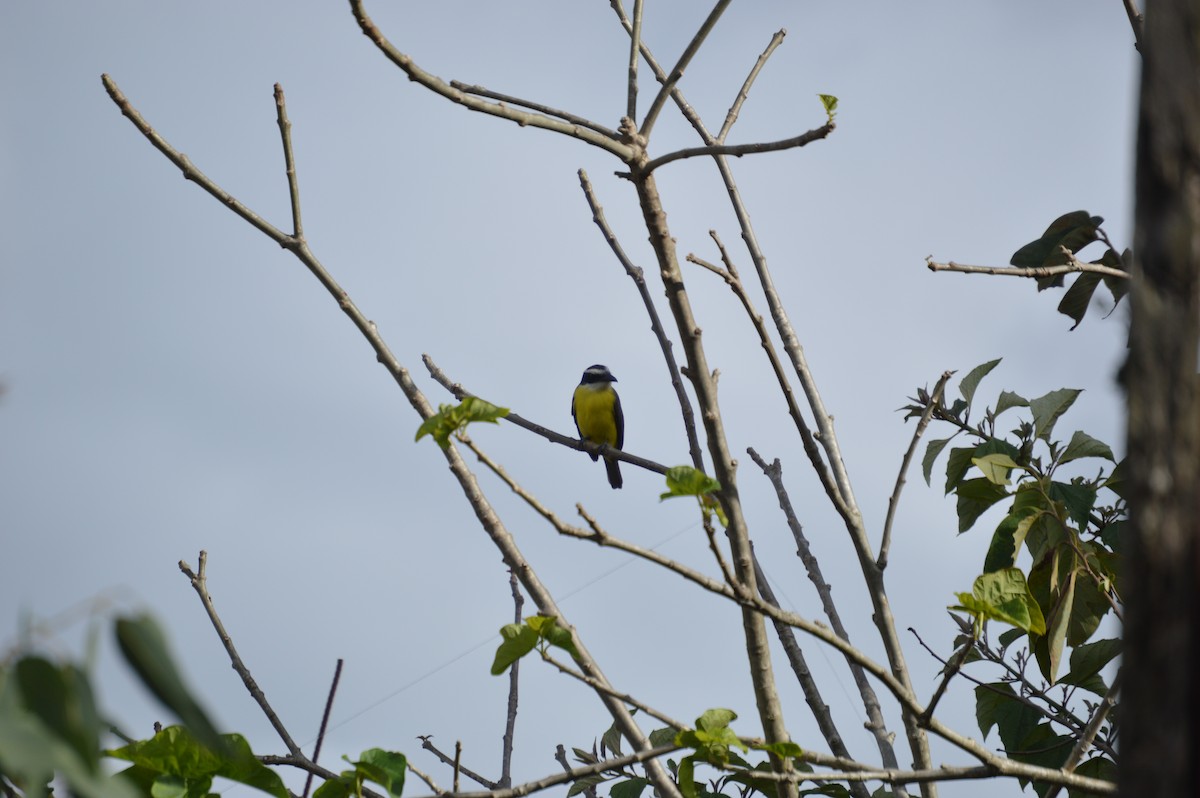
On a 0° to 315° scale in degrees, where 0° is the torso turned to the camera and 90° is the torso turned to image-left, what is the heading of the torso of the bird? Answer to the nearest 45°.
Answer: approximately 0°
